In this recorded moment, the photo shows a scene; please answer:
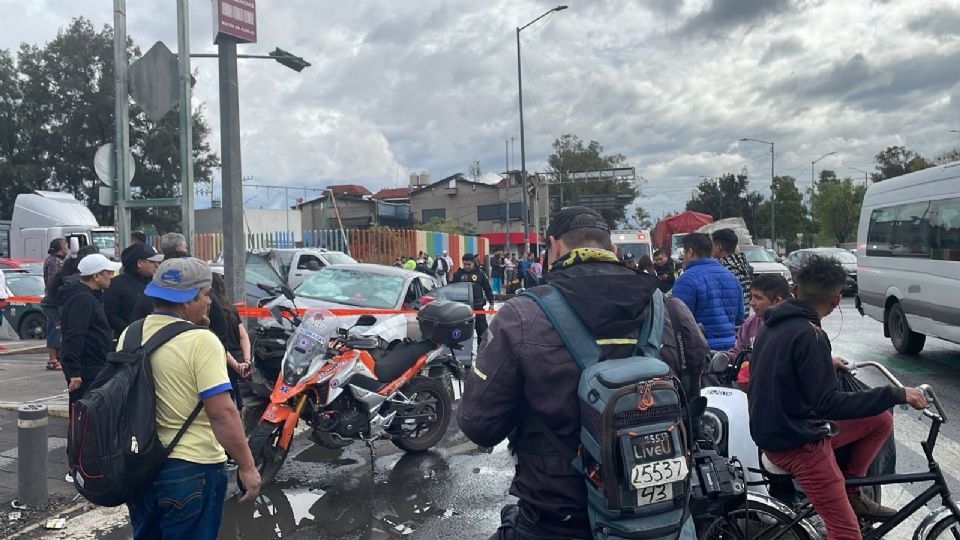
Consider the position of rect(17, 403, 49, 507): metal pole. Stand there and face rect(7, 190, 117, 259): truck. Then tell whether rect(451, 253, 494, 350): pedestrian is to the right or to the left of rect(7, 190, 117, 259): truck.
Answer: right

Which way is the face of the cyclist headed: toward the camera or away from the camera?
away from the camera

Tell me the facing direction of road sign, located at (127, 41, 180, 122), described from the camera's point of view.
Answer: facing away from the viewer

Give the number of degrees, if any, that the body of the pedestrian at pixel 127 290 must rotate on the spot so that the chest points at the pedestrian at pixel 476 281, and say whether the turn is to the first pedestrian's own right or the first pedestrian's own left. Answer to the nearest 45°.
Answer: approximately 45° to the first pedestrian's own left

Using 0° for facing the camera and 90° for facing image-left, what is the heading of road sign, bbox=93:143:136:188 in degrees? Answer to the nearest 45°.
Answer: approximately 180°

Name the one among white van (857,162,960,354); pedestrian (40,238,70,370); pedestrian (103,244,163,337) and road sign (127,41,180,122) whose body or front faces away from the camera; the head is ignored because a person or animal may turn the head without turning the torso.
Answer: the road sign

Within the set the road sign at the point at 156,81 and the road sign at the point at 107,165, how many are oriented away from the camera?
2

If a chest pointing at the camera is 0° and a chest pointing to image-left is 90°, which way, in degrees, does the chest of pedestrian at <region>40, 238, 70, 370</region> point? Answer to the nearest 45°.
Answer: approximately 270°

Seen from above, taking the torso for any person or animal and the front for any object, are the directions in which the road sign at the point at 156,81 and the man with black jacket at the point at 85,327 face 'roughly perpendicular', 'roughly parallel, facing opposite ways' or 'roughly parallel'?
roughly perpendicular

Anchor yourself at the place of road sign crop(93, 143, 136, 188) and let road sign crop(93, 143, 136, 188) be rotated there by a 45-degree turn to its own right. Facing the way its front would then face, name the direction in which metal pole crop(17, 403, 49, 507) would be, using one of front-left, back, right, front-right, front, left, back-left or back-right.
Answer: back-right

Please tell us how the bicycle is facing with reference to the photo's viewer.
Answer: facing to the right of the viewer

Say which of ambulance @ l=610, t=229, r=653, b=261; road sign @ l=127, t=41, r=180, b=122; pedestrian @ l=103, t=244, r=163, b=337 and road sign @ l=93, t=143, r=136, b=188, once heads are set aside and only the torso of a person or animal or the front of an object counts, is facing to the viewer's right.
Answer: the pedestrian

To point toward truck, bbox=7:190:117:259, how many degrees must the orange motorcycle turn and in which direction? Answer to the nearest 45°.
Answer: approximately 90° to its right

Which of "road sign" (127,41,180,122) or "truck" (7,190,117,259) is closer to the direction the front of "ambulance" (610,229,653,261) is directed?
the road sign

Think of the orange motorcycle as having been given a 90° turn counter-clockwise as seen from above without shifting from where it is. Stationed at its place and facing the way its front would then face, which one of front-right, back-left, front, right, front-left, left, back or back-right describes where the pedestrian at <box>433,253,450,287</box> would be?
back-left

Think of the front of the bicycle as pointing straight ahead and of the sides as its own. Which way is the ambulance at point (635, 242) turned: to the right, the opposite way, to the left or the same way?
to the right
